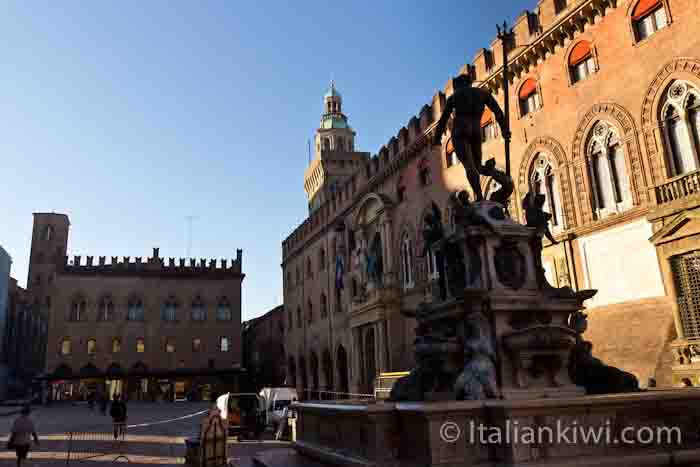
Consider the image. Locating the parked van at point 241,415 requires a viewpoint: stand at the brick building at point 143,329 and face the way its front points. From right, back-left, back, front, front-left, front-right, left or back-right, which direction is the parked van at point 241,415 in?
front

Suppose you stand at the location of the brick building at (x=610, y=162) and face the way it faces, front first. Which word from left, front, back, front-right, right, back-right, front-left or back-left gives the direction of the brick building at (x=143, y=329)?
right

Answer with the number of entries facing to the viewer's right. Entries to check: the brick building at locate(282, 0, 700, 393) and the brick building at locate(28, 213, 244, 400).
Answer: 0

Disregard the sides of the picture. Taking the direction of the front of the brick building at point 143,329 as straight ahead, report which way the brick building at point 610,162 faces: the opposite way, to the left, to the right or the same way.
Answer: to the right

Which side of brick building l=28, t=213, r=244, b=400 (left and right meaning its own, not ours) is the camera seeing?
front

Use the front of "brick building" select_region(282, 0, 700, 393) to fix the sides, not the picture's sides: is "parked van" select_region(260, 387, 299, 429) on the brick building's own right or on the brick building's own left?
on the brick building's own right

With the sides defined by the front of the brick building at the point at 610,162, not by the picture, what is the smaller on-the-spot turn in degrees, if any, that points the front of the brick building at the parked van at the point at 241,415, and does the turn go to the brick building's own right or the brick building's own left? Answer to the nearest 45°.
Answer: approximately 45° to the brick building's own right

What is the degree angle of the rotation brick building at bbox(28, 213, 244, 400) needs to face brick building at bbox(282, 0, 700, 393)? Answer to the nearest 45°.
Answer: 0° — it already faces it

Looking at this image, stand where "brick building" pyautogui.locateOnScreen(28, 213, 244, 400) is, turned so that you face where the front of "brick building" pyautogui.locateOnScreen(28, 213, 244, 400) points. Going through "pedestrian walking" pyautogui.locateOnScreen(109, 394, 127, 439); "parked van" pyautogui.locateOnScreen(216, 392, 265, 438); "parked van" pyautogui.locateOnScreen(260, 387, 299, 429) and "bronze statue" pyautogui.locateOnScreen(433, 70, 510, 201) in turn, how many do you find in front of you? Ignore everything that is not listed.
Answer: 4

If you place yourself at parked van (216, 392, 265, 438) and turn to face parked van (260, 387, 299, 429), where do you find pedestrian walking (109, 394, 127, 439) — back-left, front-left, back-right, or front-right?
back-left

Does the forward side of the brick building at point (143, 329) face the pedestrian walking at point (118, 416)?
yes

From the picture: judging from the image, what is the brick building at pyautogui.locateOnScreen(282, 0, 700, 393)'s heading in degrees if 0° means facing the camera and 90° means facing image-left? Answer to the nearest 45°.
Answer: approximately 45°

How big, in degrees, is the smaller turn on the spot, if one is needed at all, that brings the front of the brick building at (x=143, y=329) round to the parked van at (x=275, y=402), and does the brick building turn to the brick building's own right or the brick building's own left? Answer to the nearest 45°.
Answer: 0° — it already faces it

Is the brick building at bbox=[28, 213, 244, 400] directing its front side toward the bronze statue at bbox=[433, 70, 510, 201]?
yes

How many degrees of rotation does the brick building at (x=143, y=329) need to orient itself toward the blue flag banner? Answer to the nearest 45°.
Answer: approximately 45° to its left
